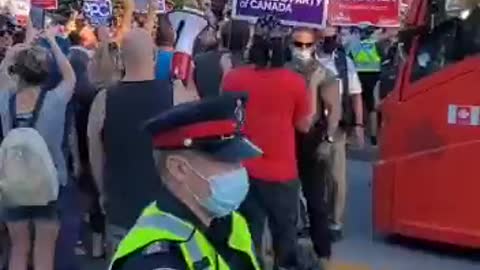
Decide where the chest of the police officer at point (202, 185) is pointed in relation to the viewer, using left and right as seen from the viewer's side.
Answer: facing the viewer and to the right of the viewer

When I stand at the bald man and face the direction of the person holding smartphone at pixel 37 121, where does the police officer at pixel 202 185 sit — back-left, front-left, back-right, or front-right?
back-left

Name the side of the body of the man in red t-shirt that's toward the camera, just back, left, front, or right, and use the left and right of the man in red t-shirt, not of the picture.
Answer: back

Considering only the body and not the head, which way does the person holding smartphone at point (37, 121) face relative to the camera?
away from the camera

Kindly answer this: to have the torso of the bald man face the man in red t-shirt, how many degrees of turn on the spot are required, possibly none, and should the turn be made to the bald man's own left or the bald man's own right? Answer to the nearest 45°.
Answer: approximately 45° to the bald man's own right

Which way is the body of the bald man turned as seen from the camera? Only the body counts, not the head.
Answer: away from the camera

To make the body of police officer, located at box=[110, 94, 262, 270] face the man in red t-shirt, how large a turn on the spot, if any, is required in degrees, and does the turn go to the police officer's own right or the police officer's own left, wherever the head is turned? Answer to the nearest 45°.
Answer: approximately 135° to the police officer's own left

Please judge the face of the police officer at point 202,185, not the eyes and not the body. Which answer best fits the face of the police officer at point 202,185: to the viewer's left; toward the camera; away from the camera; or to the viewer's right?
to the viewer's right

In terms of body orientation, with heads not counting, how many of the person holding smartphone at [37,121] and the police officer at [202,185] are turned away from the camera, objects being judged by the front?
1

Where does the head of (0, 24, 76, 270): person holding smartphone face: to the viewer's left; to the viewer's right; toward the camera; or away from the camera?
away from the camera

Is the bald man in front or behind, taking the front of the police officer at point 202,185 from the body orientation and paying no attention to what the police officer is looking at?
behind

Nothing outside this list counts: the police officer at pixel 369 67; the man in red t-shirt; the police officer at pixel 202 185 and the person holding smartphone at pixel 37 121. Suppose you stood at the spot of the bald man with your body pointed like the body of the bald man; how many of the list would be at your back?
1

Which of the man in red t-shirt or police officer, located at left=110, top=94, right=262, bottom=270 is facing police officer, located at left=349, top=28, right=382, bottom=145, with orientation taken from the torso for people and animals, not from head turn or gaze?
the man in red t-shirt

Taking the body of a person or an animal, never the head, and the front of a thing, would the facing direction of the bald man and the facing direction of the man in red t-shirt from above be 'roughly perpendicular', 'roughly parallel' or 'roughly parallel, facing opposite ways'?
roughly parallel

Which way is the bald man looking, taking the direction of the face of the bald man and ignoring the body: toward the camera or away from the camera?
away from the camera
